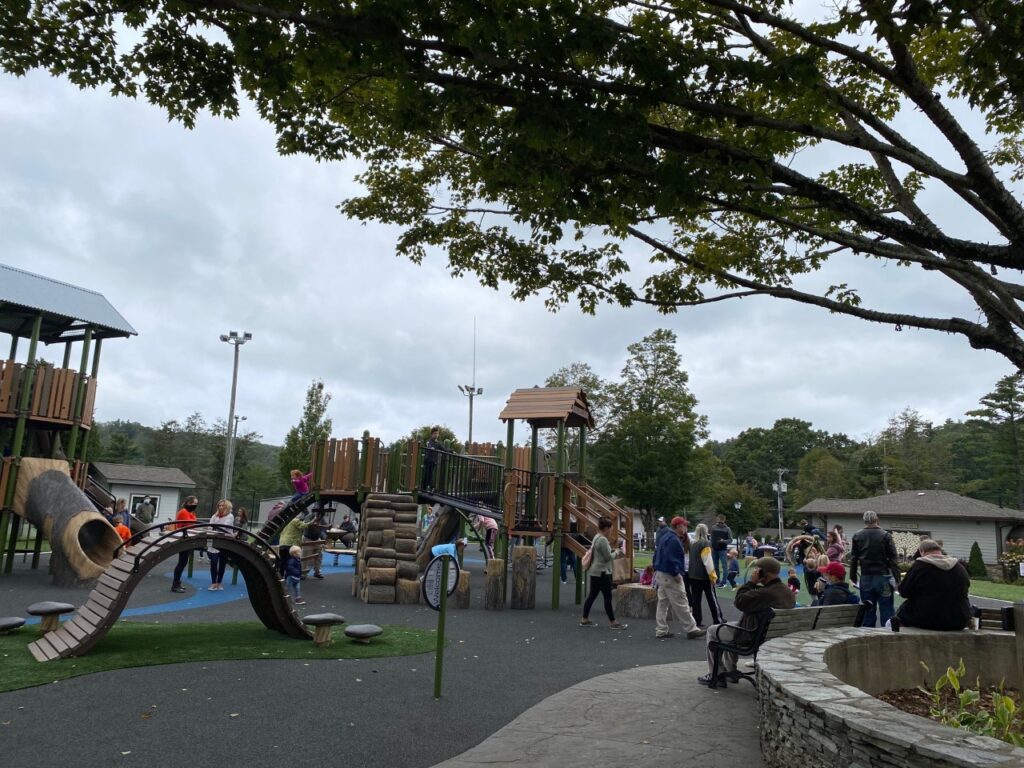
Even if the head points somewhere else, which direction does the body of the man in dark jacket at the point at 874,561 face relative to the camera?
away from the camera

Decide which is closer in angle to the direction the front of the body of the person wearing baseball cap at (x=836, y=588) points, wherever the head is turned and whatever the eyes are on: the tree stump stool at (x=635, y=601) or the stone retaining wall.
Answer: the tree stump stool

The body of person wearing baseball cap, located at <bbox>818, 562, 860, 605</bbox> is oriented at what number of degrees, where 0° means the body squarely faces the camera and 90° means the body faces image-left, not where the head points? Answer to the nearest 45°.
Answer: approximately 135°

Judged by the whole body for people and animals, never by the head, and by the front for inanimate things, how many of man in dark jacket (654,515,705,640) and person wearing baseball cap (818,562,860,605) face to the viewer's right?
1

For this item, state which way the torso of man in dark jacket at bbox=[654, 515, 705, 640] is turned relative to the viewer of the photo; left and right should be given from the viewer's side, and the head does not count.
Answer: facing to the right of the viewer

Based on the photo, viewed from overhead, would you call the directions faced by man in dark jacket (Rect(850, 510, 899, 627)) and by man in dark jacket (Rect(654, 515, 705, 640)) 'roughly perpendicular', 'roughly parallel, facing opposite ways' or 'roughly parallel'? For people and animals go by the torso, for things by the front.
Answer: roughly perpendicular

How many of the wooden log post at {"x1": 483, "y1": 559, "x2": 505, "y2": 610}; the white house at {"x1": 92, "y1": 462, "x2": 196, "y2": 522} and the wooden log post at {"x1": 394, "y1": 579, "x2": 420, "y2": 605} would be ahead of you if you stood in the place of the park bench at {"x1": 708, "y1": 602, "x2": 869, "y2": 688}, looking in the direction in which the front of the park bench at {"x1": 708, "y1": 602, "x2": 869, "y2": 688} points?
3

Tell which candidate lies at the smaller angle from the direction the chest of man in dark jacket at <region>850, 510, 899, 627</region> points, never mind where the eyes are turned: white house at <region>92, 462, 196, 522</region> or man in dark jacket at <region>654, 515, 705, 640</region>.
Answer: the white house

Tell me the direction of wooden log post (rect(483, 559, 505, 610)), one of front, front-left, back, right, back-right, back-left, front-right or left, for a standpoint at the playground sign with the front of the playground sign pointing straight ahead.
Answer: back-left
